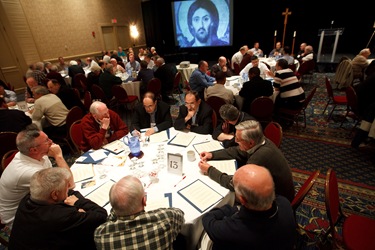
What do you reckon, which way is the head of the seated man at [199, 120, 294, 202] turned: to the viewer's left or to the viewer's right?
to the viewer's left

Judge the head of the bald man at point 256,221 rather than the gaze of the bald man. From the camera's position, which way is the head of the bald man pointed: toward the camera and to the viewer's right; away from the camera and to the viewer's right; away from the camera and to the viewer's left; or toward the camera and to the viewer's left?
away from the camera and to the viewer's left

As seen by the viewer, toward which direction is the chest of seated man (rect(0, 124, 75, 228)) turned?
to the viewer's right

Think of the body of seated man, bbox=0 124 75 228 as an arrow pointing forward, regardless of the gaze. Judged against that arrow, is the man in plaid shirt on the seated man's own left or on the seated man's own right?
on the seated man's own right

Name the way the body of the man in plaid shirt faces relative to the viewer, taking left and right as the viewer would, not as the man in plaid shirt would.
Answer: facing away from the viewer

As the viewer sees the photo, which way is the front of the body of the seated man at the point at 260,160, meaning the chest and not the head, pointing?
to the viewer's left

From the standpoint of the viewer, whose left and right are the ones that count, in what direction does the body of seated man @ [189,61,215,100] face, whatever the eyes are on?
facing to the right of the viewer

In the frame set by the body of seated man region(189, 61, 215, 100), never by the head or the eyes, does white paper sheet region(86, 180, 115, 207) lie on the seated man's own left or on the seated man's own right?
on the seated man's own right

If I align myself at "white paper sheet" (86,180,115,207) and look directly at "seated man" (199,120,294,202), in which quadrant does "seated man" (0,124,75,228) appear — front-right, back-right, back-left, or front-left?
back-left
